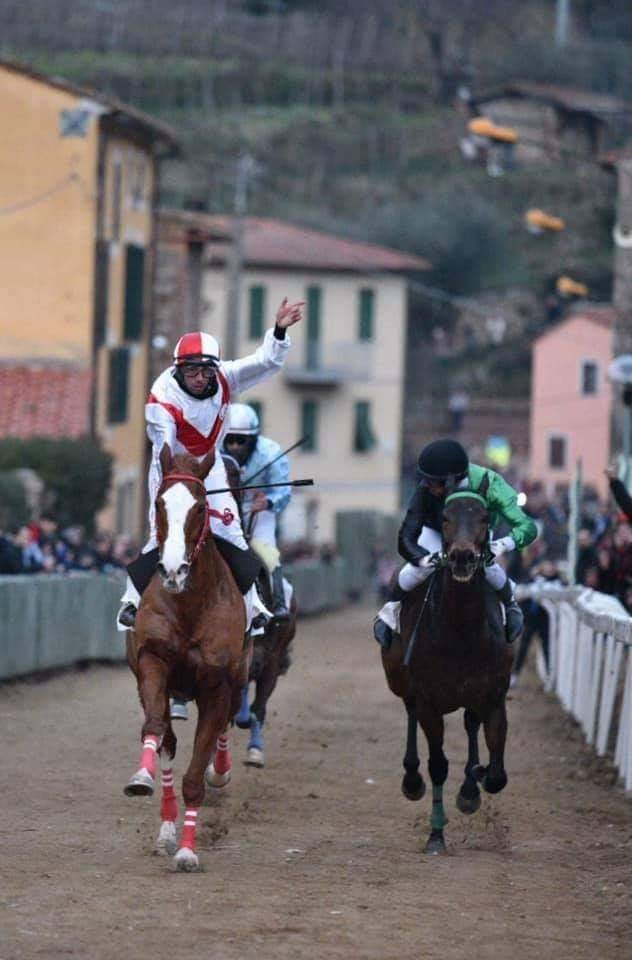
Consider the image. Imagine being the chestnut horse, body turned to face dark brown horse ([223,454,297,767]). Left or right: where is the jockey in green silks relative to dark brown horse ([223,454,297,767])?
right

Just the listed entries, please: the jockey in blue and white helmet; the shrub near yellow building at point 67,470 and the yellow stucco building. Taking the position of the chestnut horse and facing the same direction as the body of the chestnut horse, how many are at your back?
3

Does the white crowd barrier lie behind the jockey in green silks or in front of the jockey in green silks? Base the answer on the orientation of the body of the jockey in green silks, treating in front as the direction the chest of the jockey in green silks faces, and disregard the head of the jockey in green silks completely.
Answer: behind

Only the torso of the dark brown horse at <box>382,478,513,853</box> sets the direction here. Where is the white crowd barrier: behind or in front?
behind

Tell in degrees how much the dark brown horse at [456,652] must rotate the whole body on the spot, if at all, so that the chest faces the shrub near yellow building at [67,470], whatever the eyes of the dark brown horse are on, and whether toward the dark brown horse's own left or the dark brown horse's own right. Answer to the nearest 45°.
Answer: approximately 180°

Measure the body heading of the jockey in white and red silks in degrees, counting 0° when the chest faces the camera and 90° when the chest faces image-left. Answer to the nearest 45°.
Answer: approximately 0°

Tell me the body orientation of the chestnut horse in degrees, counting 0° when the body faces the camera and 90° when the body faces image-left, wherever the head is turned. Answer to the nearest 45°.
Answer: approximately 0°
